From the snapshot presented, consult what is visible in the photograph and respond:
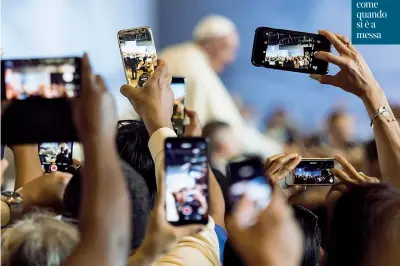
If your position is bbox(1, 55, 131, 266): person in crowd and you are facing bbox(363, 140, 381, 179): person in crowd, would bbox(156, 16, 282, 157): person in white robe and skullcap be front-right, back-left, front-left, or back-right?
front-left

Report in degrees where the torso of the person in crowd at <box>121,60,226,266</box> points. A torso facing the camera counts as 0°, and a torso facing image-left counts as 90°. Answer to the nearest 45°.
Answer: approximately 180°

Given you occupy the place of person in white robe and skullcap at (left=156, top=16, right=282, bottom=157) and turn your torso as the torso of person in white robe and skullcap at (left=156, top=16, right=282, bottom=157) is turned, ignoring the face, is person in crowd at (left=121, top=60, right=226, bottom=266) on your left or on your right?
on your right

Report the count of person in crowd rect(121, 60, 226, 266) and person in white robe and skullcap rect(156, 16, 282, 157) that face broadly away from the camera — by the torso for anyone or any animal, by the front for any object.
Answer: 1

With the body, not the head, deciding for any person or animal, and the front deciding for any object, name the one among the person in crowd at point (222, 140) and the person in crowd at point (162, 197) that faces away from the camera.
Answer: the person in crowd at point (162, 197)
